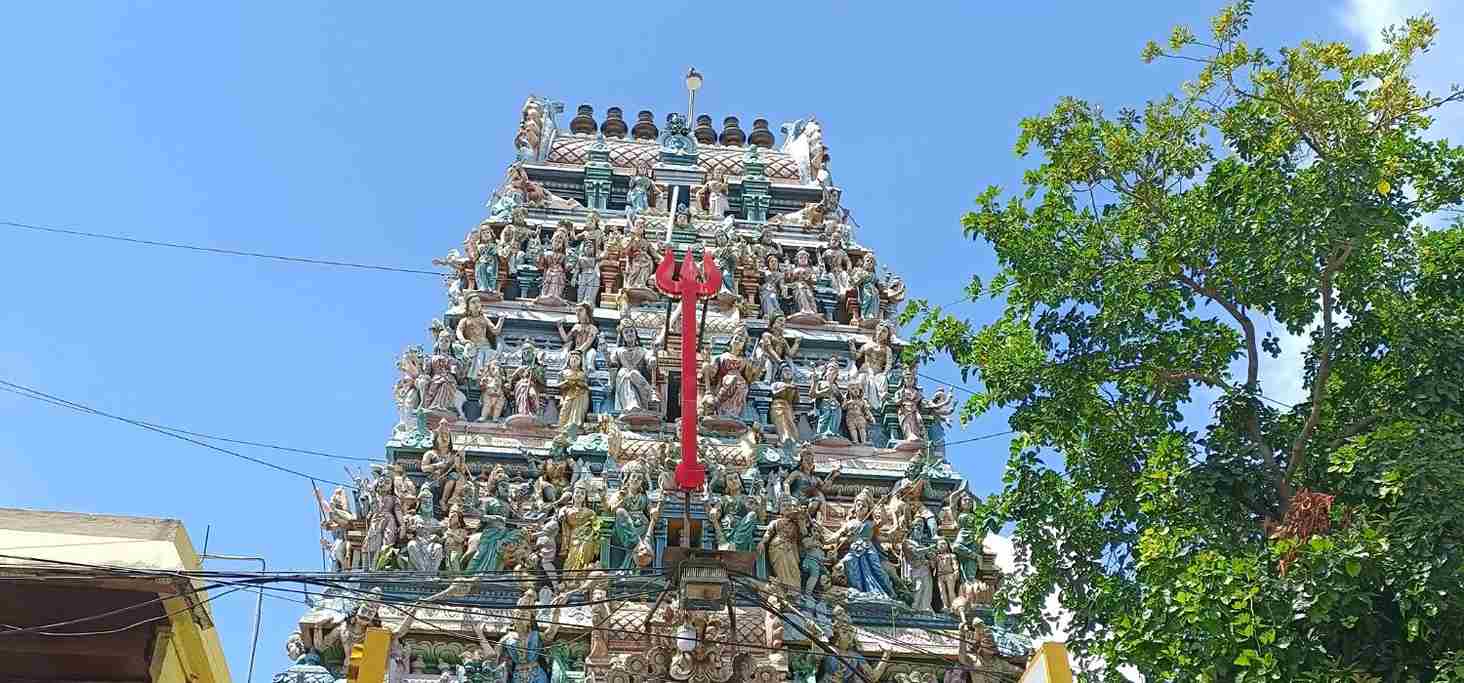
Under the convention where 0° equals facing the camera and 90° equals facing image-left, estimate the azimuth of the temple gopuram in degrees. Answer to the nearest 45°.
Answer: approximately 0°

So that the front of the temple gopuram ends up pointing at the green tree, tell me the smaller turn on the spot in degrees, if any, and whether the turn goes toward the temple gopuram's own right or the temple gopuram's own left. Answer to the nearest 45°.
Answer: approximately 45° to the temple gopuram's own left
